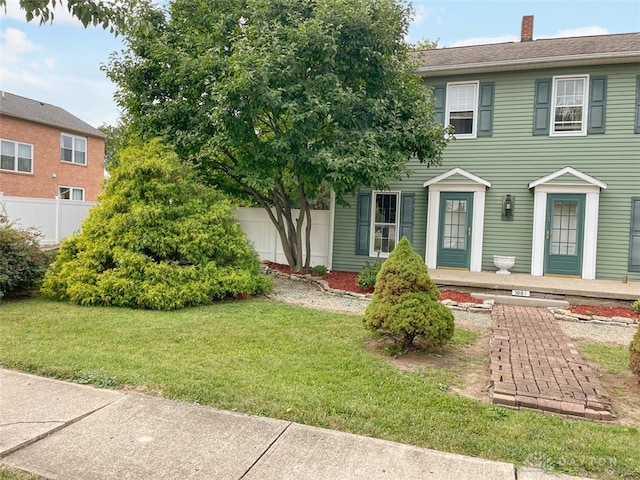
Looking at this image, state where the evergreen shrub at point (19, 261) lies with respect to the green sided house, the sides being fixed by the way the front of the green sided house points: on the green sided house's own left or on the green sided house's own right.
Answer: on the green sided house's own right

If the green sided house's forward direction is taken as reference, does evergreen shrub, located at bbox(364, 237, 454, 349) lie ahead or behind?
ahead

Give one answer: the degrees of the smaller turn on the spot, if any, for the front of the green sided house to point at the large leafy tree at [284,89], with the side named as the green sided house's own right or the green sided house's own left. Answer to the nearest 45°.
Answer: approximately 45° to the green sided house's own right

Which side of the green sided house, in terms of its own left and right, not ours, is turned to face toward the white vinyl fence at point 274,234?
right

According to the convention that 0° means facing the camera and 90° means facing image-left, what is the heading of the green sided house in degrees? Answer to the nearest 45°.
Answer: approximately 0°

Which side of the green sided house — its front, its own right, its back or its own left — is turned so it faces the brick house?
right

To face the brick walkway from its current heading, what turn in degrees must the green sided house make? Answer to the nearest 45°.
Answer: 0° — it already faces it

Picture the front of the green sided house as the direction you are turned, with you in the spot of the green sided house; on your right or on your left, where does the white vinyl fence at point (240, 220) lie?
on your right

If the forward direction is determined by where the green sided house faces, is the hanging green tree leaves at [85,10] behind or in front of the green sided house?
in front
